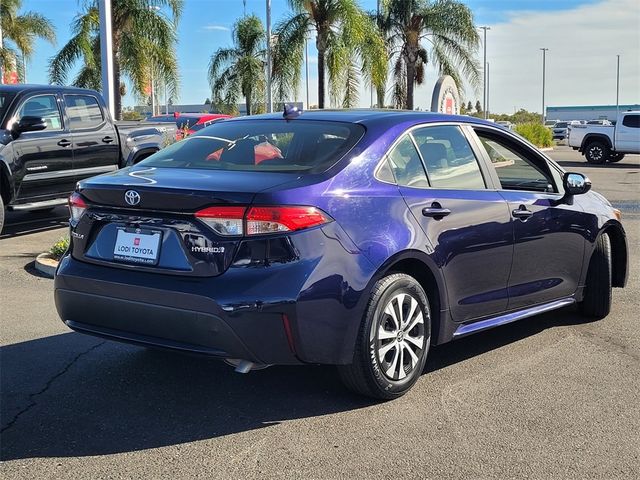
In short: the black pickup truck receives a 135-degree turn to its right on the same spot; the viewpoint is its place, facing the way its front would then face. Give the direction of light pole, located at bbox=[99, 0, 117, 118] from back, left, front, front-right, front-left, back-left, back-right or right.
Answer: front

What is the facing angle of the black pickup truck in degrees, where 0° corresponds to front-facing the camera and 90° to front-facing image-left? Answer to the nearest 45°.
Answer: approximately 45°

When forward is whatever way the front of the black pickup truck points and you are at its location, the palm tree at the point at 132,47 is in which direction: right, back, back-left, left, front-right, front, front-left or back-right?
back-right

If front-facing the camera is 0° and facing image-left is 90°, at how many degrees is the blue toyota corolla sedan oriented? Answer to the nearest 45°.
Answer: approximately 225°

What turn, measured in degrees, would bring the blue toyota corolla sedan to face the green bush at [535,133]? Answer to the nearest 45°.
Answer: approximately 45° to its left

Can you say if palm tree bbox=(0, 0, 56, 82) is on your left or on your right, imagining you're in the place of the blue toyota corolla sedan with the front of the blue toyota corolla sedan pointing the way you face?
on your left

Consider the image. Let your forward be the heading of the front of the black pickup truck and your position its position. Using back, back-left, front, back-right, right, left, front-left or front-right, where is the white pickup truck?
back

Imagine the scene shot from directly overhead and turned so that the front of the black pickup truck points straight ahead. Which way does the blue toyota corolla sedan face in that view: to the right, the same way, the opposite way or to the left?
the opposite way

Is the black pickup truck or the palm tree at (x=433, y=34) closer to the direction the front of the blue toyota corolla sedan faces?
the palm tree

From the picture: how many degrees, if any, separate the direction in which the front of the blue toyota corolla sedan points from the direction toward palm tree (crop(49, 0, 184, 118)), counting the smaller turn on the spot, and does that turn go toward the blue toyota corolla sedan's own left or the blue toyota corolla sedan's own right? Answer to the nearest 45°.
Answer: approximately 45° to the blue toyota corolla sedan's own left

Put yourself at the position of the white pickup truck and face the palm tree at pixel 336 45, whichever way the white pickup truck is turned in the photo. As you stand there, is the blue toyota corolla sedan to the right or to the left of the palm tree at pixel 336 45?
left

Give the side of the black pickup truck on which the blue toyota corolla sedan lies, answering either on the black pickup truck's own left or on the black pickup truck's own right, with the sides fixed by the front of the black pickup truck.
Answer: on the black pickup truck's own left

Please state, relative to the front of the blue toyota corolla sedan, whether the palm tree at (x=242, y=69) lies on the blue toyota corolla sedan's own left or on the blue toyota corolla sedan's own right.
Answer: on the blue toyota corolla sedan's own left

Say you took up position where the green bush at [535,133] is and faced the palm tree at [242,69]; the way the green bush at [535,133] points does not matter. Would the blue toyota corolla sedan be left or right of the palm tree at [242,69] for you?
left
